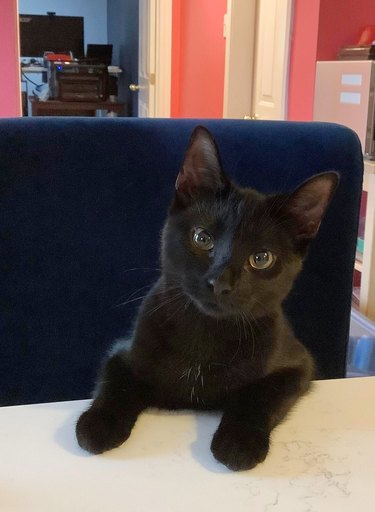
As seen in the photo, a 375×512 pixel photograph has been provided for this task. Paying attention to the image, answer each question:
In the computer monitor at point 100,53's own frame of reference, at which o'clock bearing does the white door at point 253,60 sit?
The white door is roughly at 10 o'clock from the computer monitor.

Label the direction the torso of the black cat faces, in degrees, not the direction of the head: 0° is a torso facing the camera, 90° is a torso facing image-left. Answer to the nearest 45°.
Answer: approximately 0°

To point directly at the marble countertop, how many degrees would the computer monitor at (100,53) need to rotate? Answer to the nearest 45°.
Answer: approximately 45° to its left

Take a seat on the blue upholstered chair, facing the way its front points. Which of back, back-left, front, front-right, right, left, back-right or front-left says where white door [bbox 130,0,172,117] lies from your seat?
back

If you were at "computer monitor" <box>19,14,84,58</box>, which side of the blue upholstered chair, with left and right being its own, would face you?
back

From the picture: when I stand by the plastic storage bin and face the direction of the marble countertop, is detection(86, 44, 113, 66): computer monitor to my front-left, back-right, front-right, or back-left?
back-right

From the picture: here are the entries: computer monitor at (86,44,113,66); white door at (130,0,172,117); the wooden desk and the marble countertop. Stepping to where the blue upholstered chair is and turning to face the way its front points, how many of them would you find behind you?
3

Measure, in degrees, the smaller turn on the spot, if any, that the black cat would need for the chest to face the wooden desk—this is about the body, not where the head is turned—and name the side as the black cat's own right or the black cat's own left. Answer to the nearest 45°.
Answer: approximately 180°

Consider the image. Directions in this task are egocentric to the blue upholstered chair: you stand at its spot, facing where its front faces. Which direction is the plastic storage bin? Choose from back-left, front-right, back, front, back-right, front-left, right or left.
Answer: back-left
